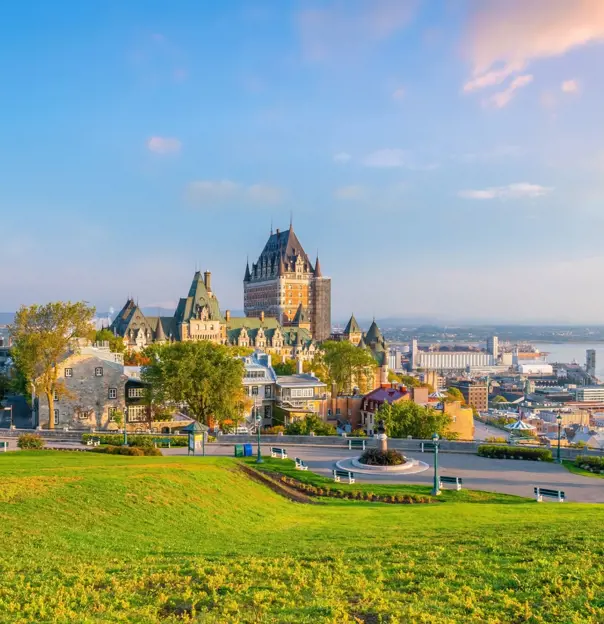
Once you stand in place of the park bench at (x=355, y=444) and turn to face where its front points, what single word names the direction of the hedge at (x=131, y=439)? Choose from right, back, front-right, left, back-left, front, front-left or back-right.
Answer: right

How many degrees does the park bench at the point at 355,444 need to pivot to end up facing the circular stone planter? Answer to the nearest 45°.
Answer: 0° — it already faces it

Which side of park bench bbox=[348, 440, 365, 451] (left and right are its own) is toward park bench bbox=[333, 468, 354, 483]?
front

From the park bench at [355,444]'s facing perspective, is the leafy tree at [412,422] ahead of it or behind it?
behind

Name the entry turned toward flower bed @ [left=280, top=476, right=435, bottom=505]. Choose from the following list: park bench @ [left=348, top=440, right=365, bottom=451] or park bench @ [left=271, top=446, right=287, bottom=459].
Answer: park bench @ [left=348, top=440, right=365, bottom=451]

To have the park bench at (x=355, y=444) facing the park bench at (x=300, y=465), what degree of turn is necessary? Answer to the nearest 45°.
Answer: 0° — it already faces it
